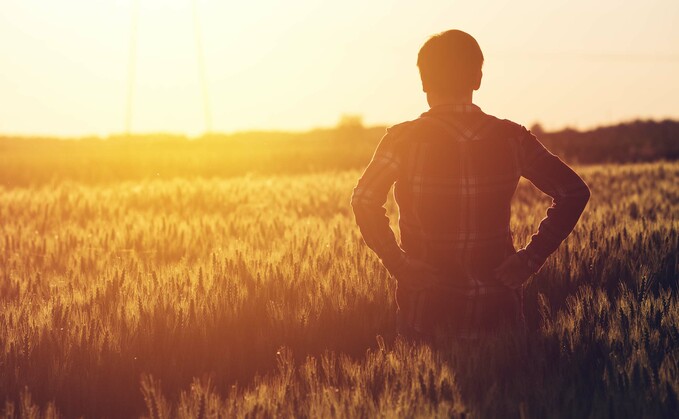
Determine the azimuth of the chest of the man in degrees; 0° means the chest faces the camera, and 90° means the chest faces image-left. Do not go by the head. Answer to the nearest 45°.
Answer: approximately 180°

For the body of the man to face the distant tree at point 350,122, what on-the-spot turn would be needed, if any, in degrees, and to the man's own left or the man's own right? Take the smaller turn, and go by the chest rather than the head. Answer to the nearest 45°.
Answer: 0° — they already face it

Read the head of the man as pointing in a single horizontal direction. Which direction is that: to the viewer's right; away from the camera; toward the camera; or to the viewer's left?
away from the camera
